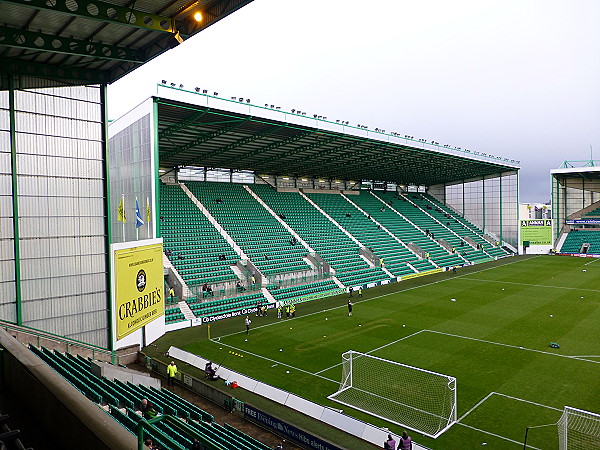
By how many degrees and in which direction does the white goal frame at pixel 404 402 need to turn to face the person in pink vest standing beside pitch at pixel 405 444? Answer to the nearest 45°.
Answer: approximately 135° to its right

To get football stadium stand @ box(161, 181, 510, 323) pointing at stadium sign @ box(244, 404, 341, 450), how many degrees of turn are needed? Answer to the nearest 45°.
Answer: approximately 45° to its right

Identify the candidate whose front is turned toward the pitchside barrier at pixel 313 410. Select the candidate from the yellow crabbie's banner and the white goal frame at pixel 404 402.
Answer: the yellow crabbie's banner

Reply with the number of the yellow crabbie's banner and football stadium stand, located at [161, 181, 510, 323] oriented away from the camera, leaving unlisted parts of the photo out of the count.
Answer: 0

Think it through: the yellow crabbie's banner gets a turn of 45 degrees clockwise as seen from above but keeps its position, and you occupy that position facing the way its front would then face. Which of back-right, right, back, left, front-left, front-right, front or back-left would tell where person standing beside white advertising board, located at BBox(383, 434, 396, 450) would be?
front-left

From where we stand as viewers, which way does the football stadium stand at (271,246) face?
facing the viewer and to the right of the viewer

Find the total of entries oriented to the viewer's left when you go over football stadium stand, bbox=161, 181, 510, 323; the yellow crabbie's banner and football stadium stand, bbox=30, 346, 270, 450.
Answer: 0

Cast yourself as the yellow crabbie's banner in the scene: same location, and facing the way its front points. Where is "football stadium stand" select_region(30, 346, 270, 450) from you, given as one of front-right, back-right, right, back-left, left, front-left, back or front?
front-right

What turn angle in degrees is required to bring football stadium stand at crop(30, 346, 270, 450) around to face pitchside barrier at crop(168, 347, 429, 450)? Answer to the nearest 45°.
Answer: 0° — it already faces it

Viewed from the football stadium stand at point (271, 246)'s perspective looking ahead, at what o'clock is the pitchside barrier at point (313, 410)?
The pitchside barrier is roughly at 1 o'clock from the football stadium stand.

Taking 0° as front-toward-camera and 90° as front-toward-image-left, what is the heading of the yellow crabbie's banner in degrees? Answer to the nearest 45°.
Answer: approximately 315°

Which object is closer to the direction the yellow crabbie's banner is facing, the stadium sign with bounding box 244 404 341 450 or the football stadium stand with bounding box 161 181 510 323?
the stadium sign

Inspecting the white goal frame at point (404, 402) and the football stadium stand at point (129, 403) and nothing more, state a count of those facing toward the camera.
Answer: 0
